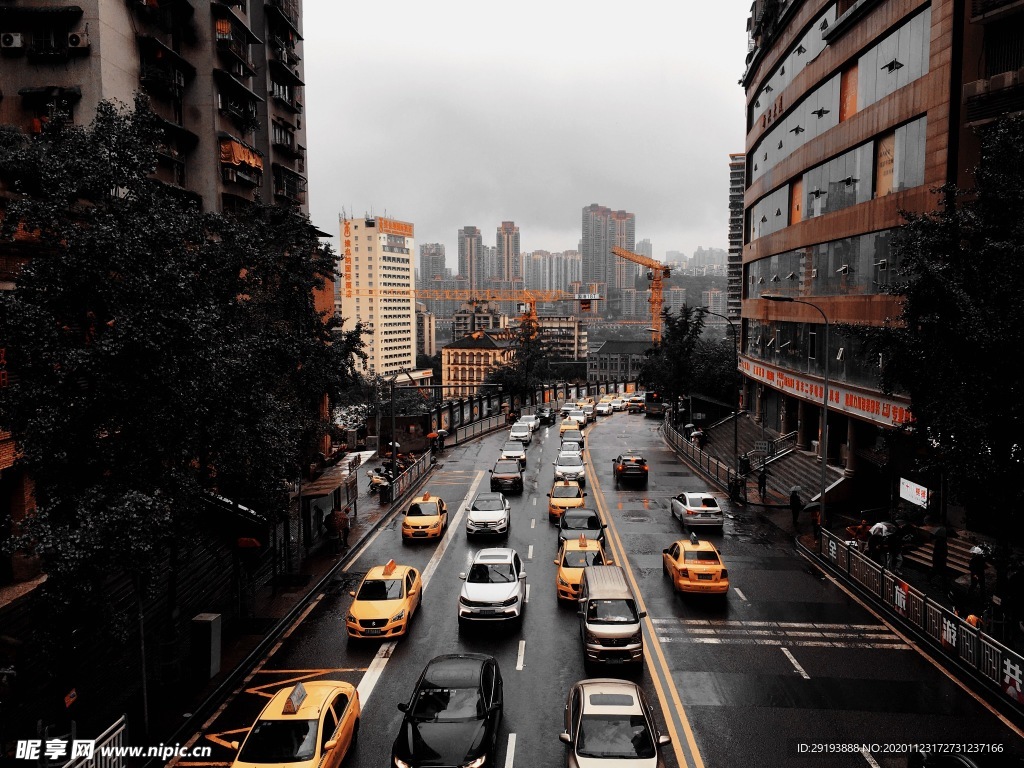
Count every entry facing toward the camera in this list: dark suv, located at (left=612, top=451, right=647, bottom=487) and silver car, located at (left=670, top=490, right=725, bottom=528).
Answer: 0

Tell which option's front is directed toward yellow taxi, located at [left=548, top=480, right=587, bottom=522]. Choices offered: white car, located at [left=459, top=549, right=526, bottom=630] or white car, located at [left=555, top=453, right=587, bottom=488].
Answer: white car, located at [left=555, top=453, right=587, bottom=488]

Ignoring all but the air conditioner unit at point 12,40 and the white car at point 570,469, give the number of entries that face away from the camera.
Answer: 0

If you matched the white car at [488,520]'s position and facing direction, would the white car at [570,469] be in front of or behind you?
behind

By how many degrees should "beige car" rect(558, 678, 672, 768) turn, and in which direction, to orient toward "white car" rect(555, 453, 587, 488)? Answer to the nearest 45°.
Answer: approximately 180°

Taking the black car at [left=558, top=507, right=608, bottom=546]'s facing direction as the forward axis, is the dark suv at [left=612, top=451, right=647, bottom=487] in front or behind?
behind

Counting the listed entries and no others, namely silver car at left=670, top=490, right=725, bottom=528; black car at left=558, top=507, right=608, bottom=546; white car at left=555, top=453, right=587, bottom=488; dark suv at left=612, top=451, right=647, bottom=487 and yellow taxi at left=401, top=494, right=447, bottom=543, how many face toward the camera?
3

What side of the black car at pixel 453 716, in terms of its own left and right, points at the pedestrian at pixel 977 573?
left

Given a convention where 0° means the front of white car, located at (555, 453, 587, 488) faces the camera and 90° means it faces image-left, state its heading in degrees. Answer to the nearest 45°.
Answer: approximately 0°

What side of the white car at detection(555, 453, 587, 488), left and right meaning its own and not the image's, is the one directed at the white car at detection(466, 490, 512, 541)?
front

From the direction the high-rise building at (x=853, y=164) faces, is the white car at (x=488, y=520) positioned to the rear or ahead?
ahead

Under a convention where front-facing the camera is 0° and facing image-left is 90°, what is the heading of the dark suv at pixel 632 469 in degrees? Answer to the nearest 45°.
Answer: approximately 180°
